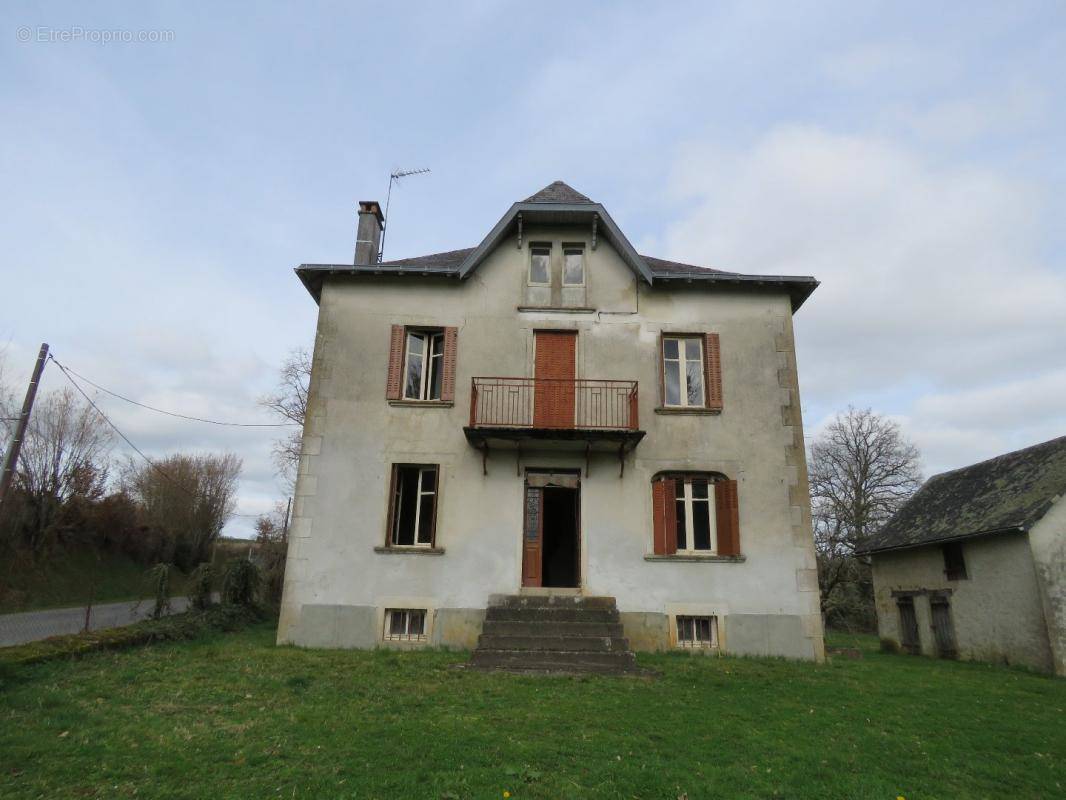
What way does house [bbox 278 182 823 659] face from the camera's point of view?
toward the camera

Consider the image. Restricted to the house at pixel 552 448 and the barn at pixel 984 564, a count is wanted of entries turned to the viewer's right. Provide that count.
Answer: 0

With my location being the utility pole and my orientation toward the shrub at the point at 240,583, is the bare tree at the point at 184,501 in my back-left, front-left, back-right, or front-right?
front-left

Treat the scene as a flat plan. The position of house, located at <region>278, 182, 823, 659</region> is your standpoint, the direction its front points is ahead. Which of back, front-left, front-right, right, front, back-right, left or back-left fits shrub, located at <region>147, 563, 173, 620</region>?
right

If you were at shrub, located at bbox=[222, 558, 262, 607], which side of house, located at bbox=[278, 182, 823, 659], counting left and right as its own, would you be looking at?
right

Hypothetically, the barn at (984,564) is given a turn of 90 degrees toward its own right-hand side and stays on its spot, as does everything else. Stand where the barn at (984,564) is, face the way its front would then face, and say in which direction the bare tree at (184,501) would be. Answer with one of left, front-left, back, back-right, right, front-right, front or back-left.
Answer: front-left

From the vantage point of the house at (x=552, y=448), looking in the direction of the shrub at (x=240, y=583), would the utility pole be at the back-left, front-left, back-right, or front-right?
front-left

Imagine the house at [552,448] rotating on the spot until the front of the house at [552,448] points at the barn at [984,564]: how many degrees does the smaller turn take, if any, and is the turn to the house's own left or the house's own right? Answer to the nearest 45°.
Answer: approximately 90° to the house's own left

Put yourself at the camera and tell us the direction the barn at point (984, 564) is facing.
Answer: facing the viewer and to the left of the viewer

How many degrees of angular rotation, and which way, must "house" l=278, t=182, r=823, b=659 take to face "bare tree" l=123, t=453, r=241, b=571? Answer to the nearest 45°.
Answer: approximately 135° to its right
